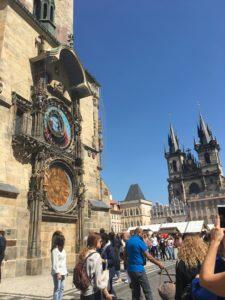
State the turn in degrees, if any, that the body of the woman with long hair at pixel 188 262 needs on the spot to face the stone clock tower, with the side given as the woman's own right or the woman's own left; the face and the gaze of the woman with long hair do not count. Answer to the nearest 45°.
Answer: approximately 45° to the woman's own left

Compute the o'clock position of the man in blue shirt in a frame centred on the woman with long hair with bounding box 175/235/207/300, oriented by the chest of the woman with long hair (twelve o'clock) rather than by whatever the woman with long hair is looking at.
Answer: The man in blue shirt is roughly at 11 o'clock from the woman with long hair.

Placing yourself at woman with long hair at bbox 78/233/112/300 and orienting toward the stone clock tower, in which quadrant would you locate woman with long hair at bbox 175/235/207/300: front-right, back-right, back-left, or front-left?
back-right

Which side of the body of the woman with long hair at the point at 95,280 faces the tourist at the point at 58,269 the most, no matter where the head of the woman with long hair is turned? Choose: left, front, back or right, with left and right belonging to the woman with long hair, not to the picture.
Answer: left

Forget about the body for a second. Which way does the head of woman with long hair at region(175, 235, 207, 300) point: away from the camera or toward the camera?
away from the camera

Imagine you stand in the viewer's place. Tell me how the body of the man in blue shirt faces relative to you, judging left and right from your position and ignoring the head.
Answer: facing away from the viewer and to the right of the viewer

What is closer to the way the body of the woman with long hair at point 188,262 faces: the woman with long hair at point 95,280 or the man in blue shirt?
the man in blue shirt

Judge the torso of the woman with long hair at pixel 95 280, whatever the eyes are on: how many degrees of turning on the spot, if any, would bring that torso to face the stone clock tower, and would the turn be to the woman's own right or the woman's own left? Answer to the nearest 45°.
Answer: approximately 90° to the woman's own left

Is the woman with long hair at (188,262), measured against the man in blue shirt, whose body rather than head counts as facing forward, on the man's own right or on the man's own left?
on the man's own right

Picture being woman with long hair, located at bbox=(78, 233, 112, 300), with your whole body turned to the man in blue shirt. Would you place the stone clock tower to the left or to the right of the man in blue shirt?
left

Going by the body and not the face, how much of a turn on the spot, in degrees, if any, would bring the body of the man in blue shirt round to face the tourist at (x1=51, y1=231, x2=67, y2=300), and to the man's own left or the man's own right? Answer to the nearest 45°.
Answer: approximately 135° to the man's own left

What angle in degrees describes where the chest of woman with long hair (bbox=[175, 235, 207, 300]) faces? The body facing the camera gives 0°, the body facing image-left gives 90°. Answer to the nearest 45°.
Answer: approximately 180°

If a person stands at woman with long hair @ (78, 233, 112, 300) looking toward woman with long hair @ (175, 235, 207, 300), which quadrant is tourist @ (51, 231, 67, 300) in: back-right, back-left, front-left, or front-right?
back-left
